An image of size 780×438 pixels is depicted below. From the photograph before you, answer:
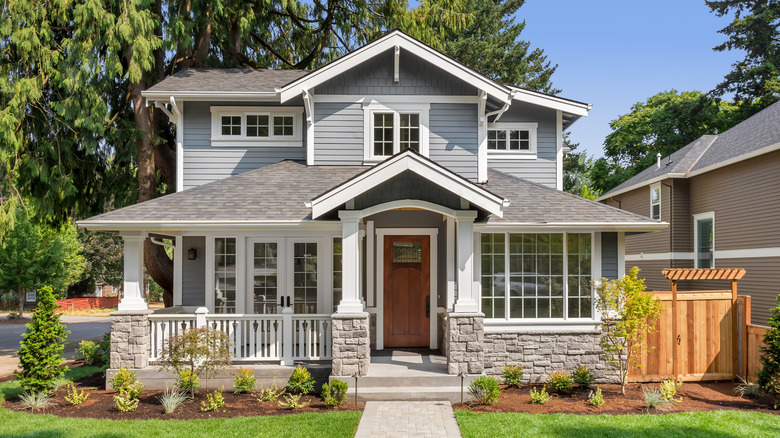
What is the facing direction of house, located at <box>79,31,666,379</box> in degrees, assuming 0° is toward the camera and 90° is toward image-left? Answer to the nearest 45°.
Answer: approximately 0°

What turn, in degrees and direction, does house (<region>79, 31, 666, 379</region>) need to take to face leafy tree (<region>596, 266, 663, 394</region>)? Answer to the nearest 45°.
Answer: approximately 45° to its left

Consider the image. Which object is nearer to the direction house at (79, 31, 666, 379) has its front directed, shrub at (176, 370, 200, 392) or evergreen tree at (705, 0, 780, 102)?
the shrub

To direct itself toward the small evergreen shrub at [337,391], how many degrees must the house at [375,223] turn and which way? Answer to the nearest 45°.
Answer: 0° — it already faces it

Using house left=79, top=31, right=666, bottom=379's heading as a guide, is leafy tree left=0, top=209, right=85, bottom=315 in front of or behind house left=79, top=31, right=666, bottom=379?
behind

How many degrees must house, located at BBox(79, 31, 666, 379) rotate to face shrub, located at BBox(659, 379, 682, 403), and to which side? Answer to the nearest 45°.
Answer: approximately 45° to its left
